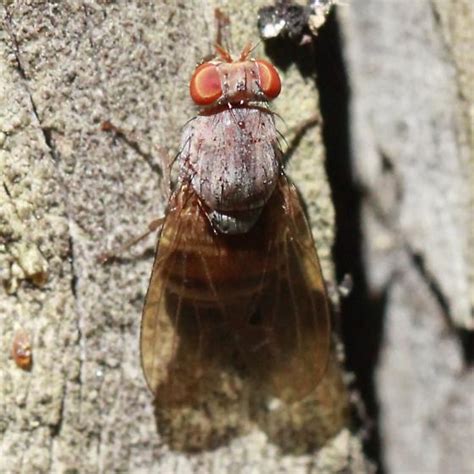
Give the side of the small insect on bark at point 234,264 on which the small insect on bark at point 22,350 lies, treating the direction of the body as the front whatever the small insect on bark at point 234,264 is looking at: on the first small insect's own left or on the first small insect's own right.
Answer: on the first small insect's own left

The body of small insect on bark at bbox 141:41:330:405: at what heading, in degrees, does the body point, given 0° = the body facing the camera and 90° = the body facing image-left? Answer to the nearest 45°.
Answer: approximately 180°
